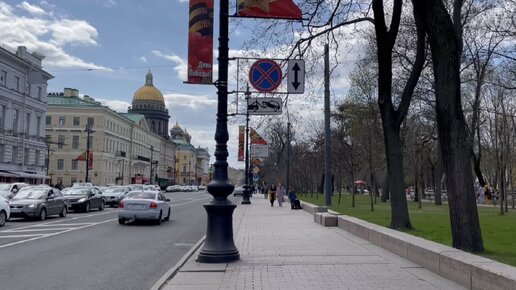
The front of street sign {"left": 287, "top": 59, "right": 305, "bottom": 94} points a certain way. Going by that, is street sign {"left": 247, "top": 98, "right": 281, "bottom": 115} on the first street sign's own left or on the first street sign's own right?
on the first street sign's own right

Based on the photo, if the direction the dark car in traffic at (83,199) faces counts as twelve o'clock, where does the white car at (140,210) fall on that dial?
The white car is roughly at 10 o'clock from the dark car in traffic.

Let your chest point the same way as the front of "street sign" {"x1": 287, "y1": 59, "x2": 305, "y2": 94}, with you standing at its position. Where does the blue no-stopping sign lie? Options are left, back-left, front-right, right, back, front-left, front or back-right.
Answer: front-right

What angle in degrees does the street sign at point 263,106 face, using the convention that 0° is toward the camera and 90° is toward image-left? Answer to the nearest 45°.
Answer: approximately 0°

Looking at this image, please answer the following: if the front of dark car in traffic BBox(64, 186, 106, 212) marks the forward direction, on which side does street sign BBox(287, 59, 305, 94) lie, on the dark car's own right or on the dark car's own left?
on the dark car's own left

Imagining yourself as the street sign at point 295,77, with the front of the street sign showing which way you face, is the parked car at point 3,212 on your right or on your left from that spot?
on your right

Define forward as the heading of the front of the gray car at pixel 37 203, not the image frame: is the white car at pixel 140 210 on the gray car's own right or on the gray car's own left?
on the gray car's own left

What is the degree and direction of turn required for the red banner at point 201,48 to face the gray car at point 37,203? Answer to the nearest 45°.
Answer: approximately 135° to its right

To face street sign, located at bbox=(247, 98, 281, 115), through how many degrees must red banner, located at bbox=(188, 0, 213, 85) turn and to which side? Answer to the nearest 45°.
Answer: approximately 135° to its left

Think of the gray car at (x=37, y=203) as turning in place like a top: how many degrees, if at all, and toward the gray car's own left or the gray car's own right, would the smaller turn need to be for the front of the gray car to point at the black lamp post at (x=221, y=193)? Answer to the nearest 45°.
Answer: approximately 45° to the gray car's own left
